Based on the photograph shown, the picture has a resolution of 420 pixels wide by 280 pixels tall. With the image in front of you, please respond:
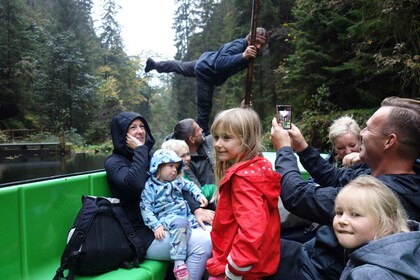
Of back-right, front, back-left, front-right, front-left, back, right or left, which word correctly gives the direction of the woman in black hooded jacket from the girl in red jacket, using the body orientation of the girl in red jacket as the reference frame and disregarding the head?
front-right

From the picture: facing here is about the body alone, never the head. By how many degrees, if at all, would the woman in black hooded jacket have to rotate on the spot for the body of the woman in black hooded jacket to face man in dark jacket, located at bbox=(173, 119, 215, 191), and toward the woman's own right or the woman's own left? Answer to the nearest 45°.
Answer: approximately 90° to the woman's own left

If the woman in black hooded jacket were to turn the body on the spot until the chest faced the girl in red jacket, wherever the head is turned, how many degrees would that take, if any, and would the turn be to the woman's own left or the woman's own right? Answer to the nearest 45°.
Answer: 0° — they already face them

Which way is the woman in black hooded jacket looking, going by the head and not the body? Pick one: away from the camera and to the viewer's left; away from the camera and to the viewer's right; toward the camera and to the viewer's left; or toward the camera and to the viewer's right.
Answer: toward the camera and to the viewer's right

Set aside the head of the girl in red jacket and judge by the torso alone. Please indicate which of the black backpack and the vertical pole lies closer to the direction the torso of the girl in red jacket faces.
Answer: the black backpack

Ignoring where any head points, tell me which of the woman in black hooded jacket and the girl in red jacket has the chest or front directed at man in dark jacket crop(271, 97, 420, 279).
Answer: the woman in black hooded jacket

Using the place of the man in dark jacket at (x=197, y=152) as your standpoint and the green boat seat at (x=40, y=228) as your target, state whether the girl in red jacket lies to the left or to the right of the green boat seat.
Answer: left

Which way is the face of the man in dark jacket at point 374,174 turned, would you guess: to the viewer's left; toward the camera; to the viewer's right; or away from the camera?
to the viewer's left
